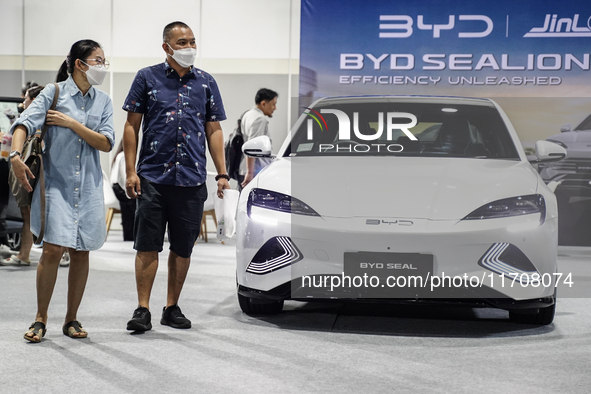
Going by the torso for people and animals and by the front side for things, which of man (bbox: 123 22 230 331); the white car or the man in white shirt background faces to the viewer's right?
the man in white shirt background

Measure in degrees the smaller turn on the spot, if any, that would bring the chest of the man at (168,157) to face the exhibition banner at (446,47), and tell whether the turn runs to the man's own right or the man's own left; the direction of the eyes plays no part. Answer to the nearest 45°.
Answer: approximately 135° to the man's own left

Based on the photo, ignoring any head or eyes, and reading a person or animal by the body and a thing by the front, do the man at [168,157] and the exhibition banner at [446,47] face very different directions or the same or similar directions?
same or similar directions

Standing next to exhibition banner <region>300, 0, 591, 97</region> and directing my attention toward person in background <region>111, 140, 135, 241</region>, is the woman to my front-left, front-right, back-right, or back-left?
front-left

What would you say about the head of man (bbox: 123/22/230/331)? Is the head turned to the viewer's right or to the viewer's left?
to the viewer's right

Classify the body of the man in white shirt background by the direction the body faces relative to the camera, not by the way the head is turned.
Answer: to the viewer's right

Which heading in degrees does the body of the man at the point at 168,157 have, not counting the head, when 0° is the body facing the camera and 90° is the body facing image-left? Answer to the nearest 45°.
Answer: approximately 0°

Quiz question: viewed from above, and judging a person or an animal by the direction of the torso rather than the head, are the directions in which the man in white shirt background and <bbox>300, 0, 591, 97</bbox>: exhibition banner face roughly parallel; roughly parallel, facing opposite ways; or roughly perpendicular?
roughly perpendicular

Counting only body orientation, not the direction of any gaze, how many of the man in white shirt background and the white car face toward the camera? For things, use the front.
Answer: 1

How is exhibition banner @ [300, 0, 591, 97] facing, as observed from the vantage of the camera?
facing the viewer

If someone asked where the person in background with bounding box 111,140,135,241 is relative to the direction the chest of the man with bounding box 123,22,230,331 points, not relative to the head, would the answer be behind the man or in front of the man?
behind

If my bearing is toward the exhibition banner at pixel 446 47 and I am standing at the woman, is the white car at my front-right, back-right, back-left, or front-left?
front-right

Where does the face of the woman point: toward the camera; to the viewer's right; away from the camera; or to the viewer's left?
to the viewer's right
